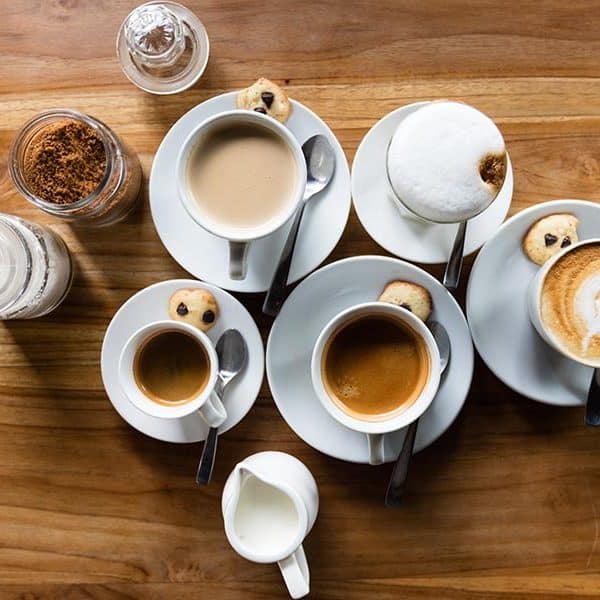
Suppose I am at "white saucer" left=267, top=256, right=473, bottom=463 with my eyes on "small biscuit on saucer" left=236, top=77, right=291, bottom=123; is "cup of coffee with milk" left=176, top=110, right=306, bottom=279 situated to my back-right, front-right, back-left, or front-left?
front-left

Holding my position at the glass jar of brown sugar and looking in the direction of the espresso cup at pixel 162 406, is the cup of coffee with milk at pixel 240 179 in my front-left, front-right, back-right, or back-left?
front-left

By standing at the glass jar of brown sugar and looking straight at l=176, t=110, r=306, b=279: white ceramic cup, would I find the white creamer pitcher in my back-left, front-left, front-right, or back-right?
front-right

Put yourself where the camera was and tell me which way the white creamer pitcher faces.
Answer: facing away from the viewer and to the left of the viewer

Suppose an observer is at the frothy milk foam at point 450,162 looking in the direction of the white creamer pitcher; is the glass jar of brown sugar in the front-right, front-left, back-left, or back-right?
front-right
